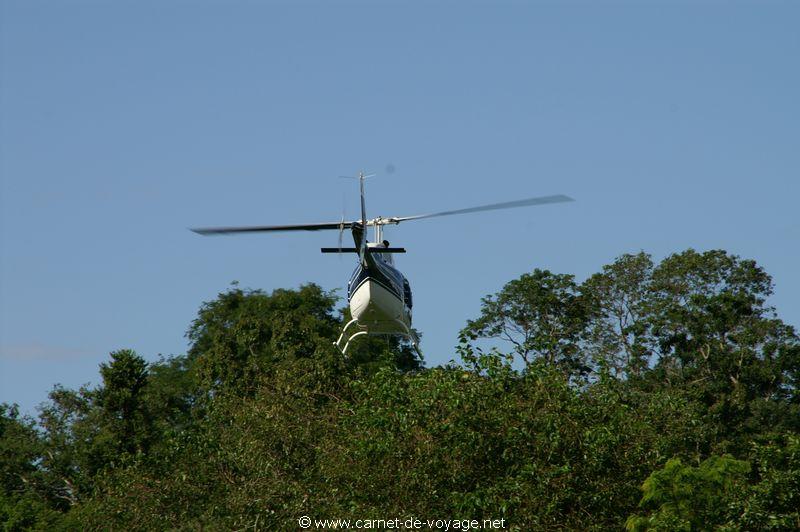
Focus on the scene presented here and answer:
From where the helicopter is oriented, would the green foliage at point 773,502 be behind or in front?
behind

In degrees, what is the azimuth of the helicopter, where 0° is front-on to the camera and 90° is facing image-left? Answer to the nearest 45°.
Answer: approximately 180°

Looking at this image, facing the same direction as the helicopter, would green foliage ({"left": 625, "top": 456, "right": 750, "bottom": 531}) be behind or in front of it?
behind
